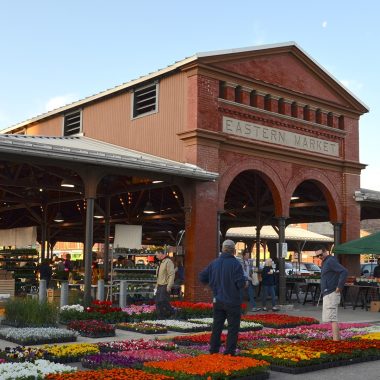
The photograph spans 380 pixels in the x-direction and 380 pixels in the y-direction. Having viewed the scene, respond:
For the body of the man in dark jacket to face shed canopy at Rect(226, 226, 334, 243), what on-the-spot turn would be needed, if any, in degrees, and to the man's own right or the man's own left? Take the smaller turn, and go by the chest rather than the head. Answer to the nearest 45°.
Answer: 0° — they already face it

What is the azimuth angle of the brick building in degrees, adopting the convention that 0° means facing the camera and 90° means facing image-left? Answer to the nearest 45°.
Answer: approximately 315°

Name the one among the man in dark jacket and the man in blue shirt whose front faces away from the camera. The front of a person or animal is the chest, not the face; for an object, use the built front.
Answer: the man in dark jacket

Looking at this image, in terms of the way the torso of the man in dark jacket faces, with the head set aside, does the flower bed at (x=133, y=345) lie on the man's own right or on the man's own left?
on the man's own left

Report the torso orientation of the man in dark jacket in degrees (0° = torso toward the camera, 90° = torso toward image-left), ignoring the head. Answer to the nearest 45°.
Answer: approximately 180°

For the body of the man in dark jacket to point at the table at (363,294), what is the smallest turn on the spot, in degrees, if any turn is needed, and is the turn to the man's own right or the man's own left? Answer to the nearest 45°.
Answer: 0° — they already face it

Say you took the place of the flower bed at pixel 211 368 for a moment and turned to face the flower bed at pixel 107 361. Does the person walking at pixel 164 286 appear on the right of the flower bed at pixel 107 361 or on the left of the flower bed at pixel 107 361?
right

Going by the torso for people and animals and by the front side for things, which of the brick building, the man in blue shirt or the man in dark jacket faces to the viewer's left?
the man in blue shirt

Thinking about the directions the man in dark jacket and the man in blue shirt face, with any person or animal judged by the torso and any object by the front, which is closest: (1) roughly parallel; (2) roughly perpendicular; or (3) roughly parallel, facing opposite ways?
roughly perpendicular

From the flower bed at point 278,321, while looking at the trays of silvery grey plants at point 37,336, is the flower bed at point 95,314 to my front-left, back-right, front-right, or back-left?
front-right

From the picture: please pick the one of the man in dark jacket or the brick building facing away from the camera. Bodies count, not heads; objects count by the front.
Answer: the man in dark jacket

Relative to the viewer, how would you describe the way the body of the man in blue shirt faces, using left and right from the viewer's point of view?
facing to the left of the viewer

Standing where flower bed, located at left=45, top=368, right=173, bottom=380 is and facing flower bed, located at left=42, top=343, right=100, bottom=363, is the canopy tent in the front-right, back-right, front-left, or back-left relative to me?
front-right

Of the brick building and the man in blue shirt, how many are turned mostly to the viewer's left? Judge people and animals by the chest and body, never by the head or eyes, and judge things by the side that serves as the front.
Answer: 1

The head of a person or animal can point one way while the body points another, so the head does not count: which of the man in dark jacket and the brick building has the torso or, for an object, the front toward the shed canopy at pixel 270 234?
the man in dark jacket

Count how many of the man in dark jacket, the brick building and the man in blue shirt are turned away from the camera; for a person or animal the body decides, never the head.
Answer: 1

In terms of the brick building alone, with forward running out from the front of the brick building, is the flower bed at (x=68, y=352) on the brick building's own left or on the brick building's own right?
on the brick building's own right
